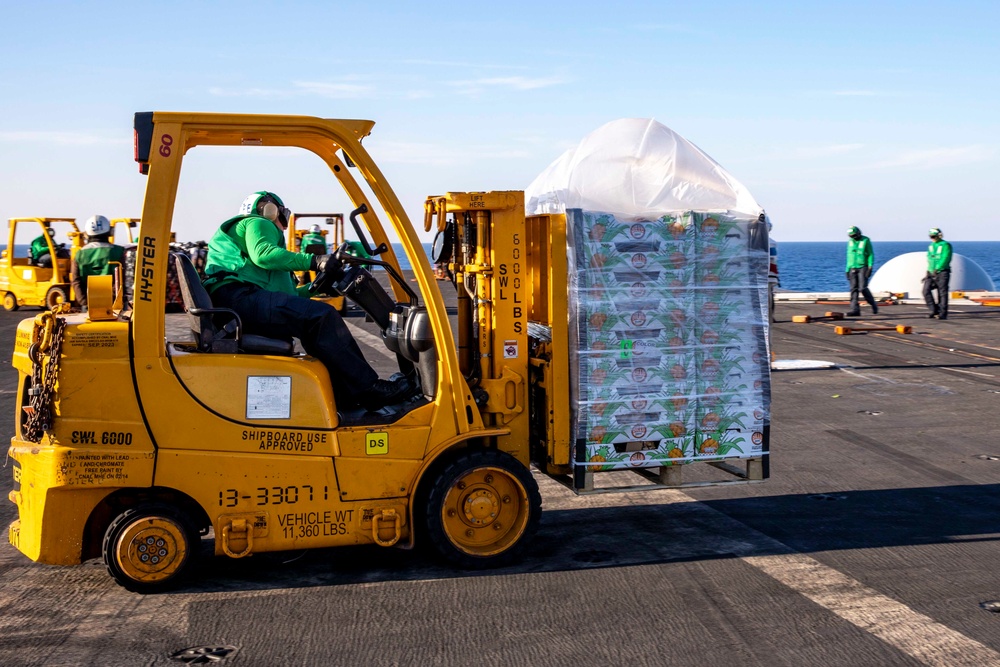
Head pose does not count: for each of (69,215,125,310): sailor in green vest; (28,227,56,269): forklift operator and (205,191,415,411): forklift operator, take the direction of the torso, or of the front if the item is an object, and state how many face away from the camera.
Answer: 1

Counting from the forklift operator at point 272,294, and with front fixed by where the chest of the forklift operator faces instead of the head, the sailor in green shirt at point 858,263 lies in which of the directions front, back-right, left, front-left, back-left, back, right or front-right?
front-left

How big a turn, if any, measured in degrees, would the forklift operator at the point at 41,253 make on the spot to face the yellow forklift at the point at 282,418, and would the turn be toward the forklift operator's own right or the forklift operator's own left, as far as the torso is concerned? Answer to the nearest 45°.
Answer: approximately 90° to the forklift operator's own right

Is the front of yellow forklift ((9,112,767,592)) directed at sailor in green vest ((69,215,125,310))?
no

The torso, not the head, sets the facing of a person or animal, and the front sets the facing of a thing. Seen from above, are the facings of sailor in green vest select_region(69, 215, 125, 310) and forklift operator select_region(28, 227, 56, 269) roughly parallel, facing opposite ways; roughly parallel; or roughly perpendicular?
roughly perpendicular

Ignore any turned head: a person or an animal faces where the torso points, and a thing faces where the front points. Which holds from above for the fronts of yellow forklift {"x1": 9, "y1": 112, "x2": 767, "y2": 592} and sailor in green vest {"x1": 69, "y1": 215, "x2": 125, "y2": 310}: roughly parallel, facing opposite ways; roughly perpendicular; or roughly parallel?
roughly perpendicular

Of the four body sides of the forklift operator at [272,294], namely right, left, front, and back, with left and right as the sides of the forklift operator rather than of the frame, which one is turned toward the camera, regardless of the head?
right

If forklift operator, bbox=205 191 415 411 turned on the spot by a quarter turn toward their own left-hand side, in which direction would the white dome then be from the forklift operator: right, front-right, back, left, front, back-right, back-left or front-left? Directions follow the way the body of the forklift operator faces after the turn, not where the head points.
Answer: front-right

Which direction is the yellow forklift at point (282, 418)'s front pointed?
to the viewer's right

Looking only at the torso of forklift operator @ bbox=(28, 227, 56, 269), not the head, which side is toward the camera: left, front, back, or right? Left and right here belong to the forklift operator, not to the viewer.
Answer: right

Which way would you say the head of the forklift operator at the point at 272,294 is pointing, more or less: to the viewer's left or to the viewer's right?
to the viewer's right

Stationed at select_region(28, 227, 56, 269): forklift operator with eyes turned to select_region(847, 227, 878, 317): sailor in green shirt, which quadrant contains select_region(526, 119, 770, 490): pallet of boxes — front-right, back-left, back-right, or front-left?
front-right

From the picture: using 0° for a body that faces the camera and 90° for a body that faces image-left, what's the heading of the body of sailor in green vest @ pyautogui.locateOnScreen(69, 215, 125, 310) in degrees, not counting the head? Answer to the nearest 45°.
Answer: approximately 180°
